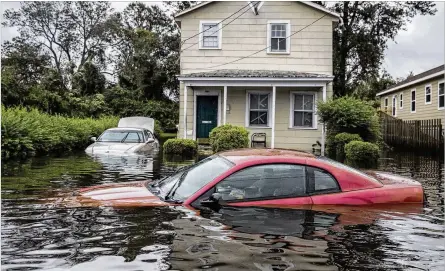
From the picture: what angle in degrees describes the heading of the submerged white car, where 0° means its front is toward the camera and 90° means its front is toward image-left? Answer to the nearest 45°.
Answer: approximately 45°

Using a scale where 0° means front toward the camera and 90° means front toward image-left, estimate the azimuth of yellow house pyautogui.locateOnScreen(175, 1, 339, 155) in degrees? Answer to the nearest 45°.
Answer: approximately 0°

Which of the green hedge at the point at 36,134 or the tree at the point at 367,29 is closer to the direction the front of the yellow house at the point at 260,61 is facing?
the green hedge

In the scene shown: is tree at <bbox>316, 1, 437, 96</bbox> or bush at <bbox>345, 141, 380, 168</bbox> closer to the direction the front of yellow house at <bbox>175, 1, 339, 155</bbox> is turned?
the bush

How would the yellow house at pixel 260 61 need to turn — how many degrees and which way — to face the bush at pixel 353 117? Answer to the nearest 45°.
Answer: approximately 45° to its left

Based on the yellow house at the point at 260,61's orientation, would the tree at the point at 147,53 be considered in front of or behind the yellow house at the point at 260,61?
behind

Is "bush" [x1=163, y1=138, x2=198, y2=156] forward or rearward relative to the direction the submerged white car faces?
rearward
